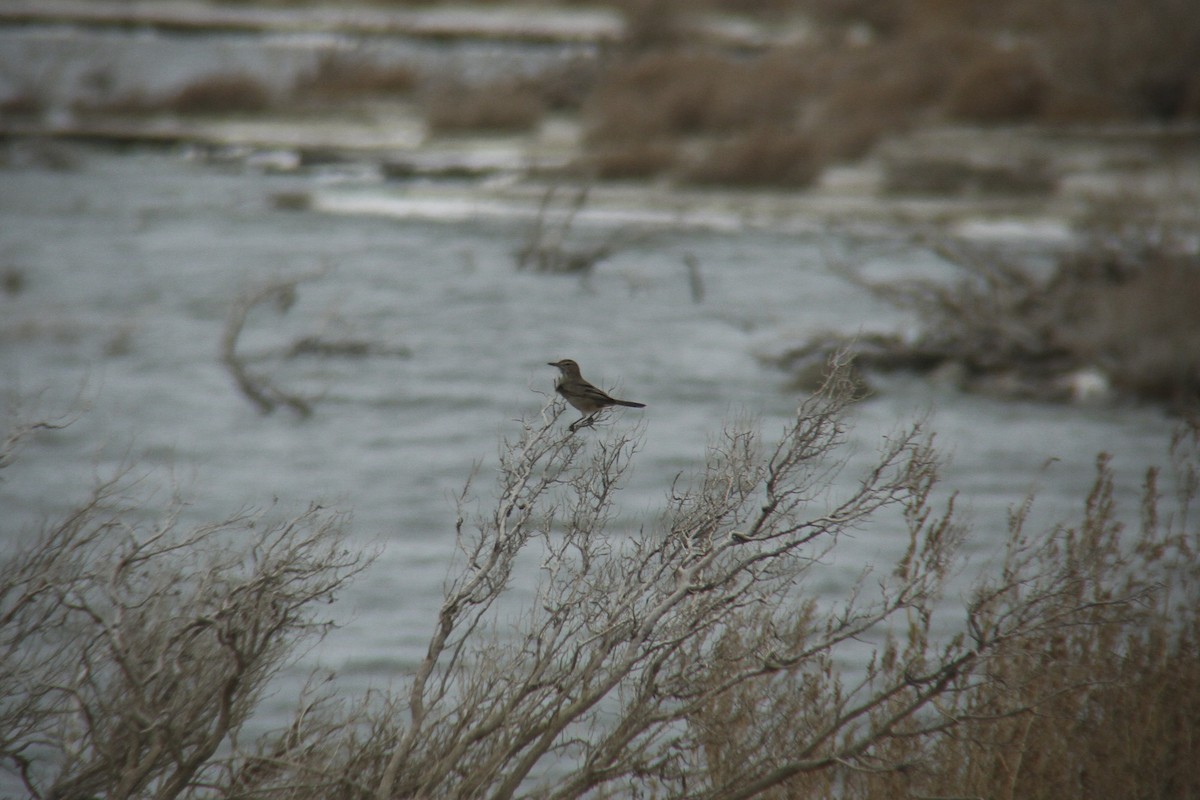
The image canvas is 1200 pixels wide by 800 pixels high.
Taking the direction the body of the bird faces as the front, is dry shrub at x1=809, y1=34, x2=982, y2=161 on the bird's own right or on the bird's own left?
on the bird's own right

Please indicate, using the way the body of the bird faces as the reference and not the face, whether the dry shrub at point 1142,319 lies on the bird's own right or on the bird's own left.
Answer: on the bird's own right

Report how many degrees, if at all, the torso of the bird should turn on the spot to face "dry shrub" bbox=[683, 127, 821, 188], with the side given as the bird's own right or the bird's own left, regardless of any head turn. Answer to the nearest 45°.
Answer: approximately 90° to the bird's own right

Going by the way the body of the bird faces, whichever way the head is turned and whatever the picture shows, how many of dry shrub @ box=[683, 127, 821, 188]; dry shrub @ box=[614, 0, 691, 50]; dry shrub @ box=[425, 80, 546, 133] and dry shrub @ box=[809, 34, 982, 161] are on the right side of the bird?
4

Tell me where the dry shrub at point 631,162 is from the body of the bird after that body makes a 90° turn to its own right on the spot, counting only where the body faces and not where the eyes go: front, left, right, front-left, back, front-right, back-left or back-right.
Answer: front

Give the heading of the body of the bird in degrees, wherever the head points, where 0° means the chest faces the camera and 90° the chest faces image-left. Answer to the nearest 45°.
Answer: approximately 90°

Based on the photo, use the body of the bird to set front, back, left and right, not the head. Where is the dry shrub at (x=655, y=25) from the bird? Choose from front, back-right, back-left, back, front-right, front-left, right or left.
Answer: right

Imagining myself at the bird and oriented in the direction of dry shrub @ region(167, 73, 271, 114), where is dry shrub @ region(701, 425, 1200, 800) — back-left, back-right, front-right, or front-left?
back-right

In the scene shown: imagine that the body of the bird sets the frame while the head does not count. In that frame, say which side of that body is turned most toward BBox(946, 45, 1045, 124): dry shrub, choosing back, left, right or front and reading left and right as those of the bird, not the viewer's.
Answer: right

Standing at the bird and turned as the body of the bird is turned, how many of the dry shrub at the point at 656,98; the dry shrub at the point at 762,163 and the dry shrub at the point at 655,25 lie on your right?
3

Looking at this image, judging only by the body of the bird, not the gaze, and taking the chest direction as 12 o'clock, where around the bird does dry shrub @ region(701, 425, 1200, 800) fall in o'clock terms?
The dry shrub is roughly at 7 o'clock from the bird.
